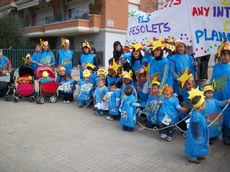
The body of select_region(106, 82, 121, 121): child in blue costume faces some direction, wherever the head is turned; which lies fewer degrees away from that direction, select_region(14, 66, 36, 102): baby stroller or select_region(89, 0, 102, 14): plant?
the baby stroller

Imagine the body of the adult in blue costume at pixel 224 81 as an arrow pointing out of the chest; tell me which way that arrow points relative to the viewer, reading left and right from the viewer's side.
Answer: facing the viewer and to the left of the viewer

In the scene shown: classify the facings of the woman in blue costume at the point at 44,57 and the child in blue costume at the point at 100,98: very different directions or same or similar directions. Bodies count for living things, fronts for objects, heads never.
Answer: same or similar directions

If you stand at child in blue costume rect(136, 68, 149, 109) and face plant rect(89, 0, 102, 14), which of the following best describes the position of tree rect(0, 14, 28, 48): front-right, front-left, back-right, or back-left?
front-left

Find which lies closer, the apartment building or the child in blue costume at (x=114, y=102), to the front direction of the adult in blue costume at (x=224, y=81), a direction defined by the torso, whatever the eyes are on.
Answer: the child in blue costume

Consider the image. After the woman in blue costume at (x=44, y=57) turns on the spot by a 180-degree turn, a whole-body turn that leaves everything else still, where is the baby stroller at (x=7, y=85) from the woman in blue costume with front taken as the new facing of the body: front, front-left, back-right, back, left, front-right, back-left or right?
left

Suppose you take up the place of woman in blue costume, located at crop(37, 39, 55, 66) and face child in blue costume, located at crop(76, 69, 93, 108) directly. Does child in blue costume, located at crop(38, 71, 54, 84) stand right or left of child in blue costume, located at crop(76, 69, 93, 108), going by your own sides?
right

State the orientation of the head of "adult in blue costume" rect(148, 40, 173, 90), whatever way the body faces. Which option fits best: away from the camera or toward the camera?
toward the camera

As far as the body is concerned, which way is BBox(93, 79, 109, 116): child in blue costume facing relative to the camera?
toward the camera

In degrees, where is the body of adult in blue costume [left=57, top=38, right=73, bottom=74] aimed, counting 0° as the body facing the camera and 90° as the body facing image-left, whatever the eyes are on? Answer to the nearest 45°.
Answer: approximately 0°

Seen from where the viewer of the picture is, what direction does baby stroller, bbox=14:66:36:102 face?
facing the viewer
